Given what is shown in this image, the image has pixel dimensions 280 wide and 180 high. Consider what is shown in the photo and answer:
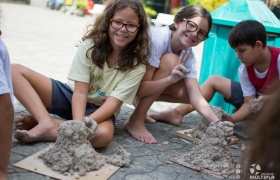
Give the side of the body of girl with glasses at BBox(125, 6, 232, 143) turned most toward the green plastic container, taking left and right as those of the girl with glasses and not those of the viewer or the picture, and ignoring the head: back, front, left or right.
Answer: left

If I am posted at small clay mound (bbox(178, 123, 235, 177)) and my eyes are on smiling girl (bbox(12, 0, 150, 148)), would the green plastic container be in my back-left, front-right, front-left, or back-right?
front-right

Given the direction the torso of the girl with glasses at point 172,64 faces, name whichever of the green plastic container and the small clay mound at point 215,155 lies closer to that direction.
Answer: the small clay mound

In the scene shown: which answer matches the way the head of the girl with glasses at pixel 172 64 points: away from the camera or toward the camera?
toward the camera

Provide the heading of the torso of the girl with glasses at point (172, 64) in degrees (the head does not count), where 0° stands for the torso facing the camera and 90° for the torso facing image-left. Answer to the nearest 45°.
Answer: approximately 315°

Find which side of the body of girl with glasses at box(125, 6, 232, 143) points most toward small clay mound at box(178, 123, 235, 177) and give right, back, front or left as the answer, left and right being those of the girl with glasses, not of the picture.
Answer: front

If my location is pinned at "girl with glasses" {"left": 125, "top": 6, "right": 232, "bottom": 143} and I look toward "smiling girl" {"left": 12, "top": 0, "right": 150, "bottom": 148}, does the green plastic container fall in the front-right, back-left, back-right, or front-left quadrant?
back-right

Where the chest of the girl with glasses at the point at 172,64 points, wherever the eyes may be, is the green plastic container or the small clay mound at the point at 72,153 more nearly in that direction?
the small clay mound

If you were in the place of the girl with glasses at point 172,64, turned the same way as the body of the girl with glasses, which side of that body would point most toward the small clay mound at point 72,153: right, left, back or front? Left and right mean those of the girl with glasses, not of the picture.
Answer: right

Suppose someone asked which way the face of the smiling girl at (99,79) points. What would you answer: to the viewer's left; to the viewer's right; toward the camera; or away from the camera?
toward the camera

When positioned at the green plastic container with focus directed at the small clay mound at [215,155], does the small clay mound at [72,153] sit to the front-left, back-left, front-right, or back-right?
front-right

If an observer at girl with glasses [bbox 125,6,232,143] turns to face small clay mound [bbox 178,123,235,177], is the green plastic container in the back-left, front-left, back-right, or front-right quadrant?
back-left
